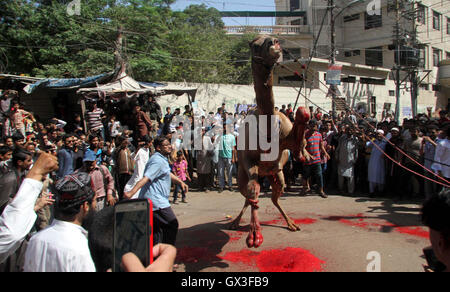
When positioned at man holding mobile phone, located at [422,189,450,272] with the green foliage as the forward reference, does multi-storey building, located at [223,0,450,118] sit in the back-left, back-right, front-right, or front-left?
front-right

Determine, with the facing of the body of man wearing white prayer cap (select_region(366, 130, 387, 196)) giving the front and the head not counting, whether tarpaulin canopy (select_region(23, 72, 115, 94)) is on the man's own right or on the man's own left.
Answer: on the man's own right

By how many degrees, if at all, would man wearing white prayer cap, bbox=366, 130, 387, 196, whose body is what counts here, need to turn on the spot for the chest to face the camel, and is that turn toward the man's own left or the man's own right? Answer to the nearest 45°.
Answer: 0° — they already face it

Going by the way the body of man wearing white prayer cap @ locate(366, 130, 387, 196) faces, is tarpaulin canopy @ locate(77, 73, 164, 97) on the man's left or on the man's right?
on the man's right

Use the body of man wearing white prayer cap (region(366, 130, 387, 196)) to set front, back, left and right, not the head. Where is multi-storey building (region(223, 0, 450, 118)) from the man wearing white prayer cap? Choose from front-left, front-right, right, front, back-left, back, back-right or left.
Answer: back

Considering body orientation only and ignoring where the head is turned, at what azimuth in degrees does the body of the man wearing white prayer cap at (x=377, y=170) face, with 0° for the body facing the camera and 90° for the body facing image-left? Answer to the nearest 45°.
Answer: approximately 0°
